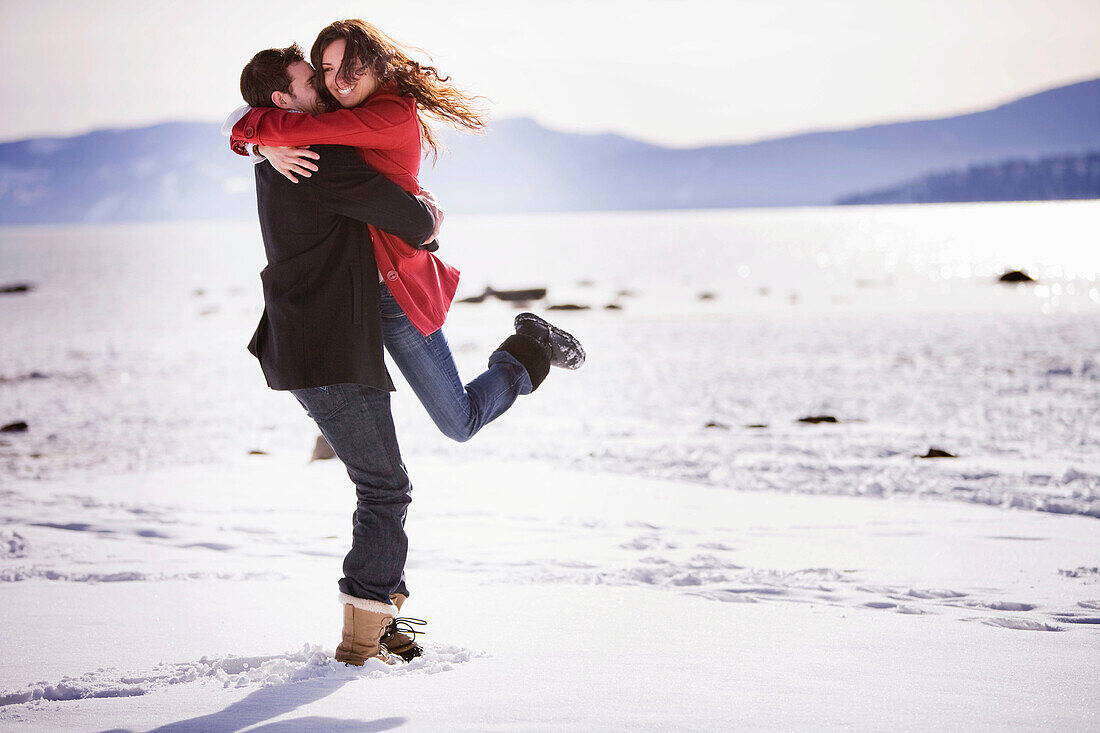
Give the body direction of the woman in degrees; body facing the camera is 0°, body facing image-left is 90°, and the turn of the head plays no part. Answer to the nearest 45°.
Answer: approximately 90°

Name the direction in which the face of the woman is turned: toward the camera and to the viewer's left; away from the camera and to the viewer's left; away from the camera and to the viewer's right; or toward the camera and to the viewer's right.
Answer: toward the camera and to the viewer's left
